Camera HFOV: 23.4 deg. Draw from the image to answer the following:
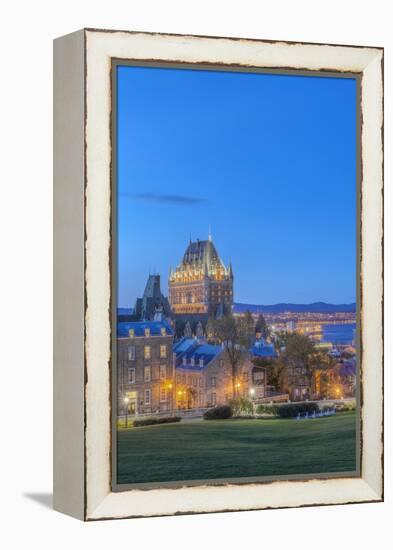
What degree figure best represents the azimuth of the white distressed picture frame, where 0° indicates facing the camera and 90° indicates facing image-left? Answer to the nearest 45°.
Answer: approximately 315°
